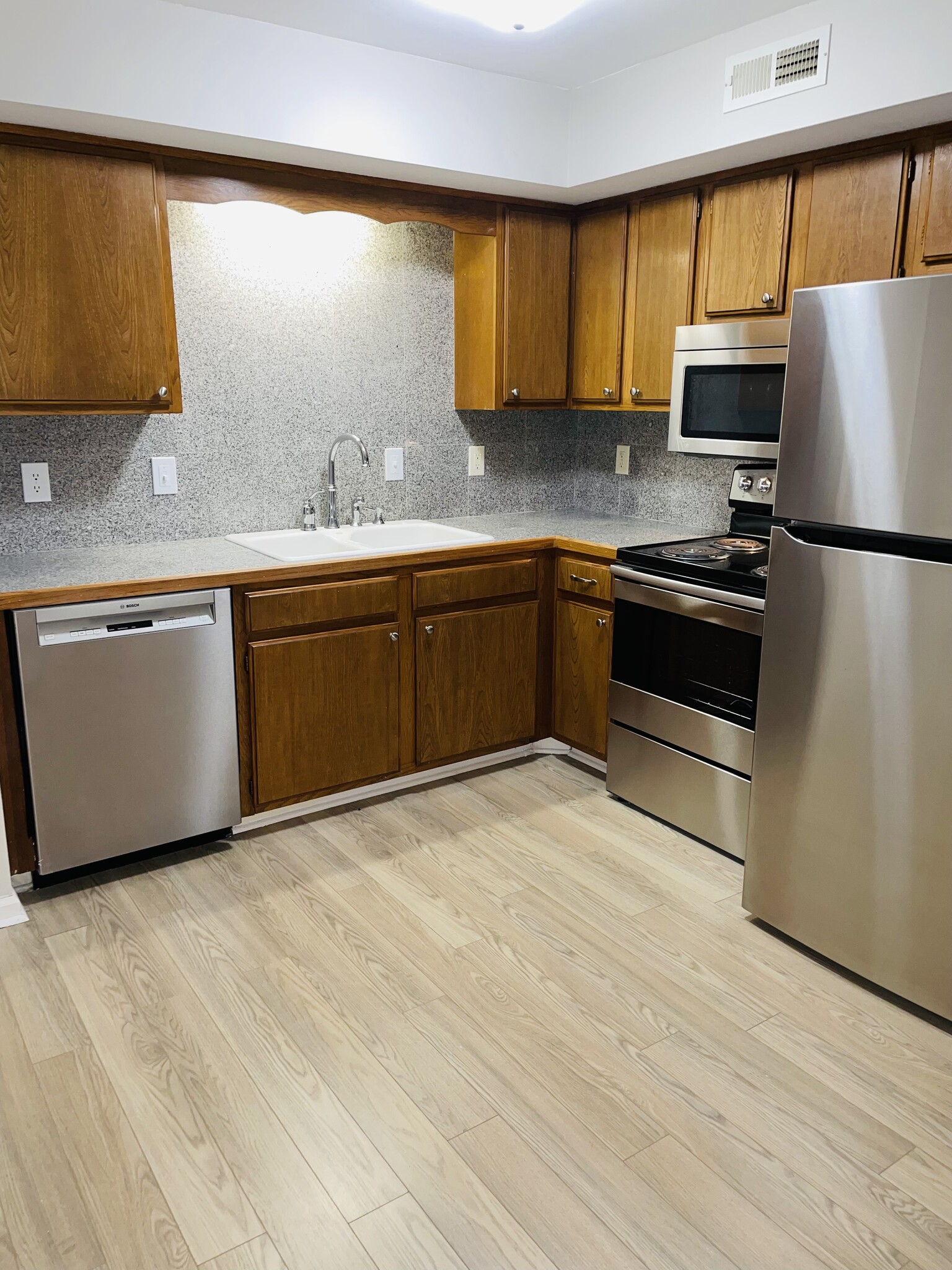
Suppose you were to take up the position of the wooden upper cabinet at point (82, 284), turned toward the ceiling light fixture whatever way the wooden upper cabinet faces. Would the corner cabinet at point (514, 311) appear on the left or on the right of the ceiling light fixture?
left

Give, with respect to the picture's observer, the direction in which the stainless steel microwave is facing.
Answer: facing the viewer and to the left of the viewer

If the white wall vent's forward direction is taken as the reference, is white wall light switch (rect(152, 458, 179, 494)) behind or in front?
in front

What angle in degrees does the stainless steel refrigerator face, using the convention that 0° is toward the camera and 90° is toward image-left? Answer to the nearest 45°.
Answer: approximately 45°

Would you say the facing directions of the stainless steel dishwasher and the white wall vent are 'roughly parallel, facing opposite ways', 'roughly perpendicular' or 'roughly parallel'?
roughly perpendicular

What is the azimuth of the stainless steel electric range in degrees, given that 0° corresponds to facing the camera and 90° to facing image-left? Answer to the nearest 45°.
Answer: approximately 45°

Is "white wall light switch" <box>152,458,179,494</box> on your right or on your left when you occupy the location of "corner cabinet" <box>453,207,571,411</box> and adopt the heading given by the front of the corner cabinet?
on your right

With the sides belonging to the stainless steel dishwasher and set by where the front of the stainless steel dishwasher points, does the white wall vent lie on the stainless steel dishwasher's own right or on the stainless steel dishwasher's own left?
on the stainless steel dishwasher's own left

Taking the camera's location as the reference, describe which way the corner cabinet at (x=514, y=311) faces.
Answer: facing the viewer and to the right of the viewer

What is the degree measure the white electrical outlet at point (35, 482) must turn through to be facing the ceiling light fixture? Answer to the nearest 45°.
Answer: approximately 45° to its left

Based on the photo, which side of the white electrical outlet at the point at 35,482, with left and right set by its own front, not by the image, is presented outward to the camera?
front

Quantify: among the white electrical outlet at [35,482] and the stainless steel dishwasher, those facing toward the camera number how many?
2
